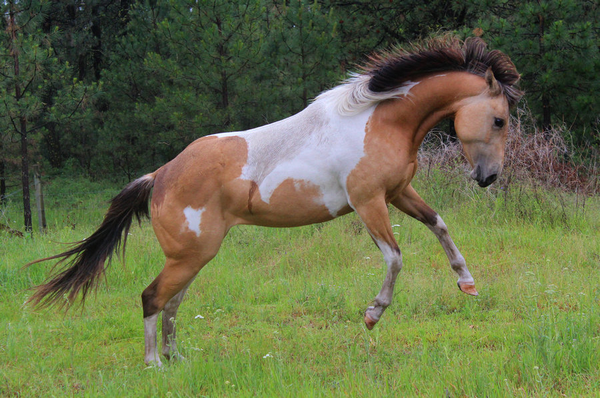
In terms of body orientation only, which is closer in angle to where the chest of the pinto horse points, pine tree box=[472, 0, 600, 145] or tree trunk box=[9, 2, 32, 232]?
the pine tree

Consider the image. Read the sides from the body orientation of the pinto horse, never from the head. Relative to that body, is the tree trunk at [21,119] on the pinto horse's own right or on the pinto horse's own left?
on the pinto horse's own left

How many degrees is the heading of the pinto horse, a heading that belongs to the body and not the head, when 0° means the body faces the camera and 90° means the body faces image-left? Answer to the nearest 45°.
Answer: approximately 270°

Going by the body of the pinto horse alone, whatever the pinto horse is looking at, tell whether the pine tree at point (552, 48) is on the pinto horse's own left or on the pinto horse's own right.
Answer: on the pinto horse's own left
